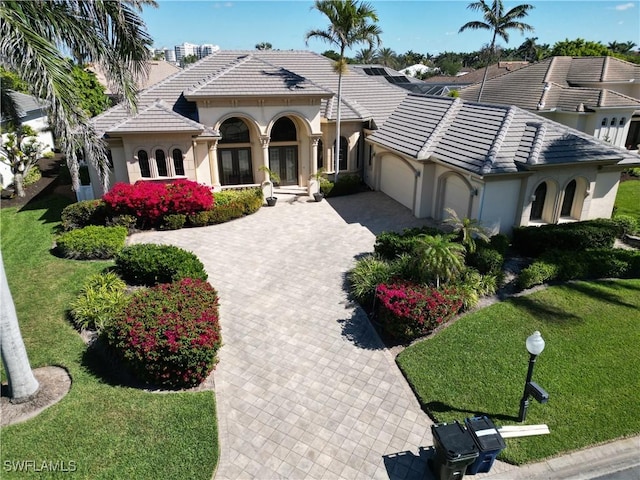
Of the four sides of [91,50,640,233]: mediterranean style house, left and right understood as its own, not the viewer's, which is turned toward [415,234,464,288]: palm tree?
front

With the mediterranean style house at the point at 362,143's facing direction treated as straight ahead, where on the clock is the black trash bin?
The black trash bin is roughly at 12 o'clock from the mediterranean style house.

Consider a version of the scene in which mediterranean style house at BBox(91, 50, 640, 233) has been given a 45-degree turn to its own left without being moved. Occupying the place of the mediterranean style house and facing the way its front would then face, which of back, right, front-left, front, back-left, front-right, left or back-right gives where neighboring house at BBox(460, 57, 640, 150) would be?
left

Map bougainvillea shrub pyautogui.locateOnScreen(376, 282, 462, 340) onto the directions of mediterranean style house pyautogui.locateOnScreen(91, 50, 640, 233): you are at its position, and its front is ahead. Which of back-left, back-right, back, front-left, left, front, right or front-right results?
front

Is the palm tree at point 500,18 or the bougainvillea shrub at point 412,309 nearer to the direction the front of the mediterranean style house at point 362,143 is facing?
the bougainvillea shrub

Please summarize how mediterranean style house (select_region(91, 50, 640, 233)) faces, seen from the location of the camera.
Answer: facing the viewer

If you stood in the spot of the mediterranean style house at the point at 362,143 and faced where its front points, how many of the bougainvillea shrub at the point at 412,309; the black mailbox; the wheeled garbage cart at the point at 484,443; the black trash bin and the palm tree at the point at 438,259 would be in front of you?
5

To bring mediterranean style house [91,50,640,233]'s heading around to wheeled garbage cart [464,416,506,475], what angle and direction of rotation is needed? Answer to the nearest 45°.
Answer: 0° — it already faces it

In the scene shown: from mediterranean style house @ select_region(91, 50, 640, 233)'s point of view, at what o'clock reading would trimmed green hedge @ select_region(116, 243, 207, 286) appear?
The trimmed green hedge is roughly at 1 o'clock from the mediterranean style house.

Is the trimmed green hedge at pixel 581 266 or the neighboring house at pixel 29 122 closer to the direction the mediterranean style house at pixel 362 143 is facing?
the trimmed green hedge

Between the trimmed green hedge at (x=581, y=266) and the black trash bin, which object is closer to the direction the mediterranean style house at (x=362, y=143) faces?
the black trash bin

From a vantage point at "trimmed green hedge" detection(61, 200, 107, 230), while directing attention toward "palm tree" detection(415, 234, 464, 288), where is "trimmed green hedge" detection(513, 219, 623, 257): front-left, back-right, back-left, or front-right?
front-left

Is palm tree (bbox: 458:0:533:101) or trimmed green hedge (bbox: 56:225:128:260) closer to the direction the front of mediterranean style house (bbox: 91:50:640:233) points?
the trimmed green hedge

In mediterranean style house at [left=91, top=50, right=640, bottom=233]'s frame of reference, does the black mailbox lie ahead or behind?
ahead

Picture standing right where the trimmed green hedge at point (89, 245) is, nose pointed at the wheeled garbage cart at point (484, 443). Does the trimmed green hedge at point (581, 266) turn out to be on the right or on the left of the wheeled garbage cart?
left

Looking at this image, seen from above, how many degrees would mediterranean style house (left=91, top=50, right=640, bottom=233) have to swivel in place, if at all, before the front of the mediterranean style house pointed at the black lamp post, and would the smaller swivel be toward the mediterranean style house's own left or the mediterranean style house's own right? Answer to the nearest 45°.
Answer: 0° — it already faces it

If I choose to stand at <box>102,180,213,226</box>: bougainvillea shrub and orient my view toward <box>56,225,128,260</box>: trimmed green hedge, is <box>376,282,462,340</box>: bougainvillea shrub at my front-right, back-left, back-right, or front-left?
front-left

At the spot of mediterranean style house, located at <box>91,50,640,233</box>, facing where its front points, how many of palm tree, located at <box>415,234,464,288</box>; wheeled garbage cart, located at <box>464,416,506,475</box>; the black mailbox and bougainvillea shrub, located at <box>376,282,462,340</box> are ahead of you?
4
